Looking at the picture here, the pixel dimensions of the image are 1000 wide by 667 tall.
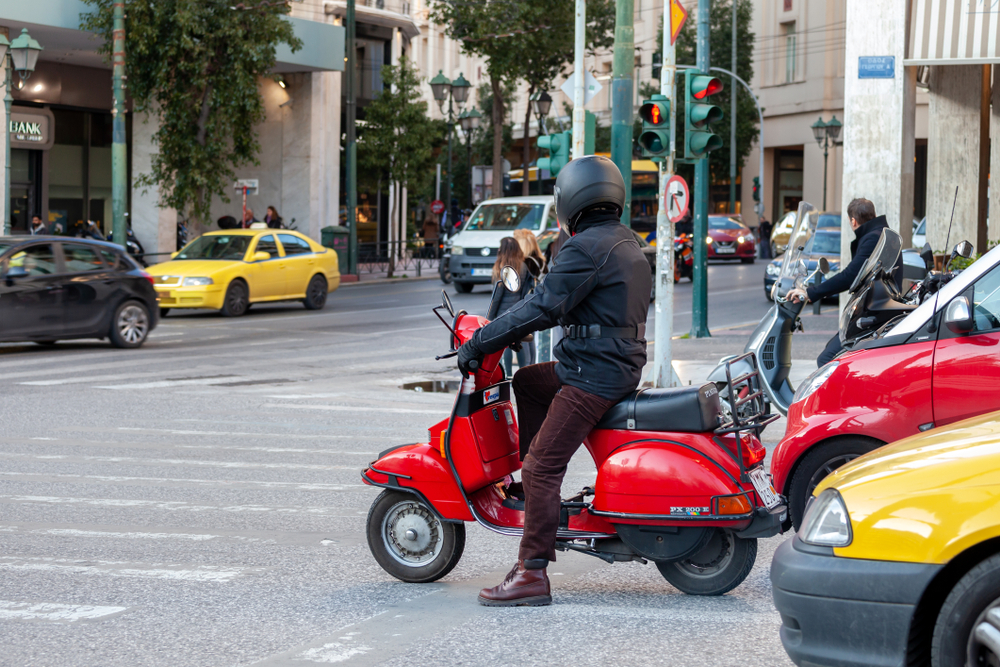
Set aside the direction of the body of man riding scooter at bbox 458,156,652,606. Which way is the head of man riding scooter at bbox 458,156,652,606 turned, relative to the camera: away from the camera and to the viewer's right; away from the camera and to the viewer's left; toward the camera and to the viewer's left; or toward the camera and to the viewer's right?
away from the camera and to the viewer's left

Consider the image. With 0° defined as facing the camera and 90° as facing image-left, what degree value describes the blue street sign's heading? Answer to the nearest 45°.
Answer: approximately 0°

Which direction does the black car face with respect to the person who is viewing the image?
facing to the left of the viewer

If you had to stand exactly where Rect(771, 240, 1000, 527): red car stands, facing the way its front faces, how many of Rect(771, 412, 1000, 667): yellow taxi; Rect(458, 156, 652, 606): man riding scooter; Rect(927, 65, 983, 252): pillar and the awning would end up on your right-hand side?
2

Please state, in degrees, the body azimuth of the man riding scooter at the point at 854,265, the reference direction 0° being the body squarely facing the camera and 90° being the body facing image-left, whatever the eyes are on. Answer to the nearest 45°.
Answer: approximately 90°

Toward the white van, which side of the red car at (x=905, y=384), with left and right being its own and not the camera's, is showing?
right

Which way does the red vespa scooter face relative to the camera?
to the viewer's left

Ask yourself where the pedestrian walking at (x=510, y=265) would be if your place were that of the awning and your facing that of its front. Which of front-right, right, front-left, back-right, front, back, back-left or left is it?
front-right

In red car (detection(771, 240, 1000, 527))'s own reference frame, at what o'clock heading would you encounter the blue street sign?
The blue street sign is roughly at 3 o'clock from the red car.

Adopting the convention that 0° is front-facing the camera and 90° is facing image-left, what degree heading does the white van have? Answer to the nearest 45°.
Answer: approximately 45°

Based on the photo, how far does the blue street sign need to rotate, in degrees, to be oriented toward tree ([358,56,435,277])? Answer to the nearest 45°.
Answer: approximately 135° to its right

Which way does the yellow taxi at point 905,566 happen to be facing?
to the viewer's left

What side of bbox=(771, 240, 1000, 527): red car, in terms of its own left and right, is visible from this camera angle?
left
